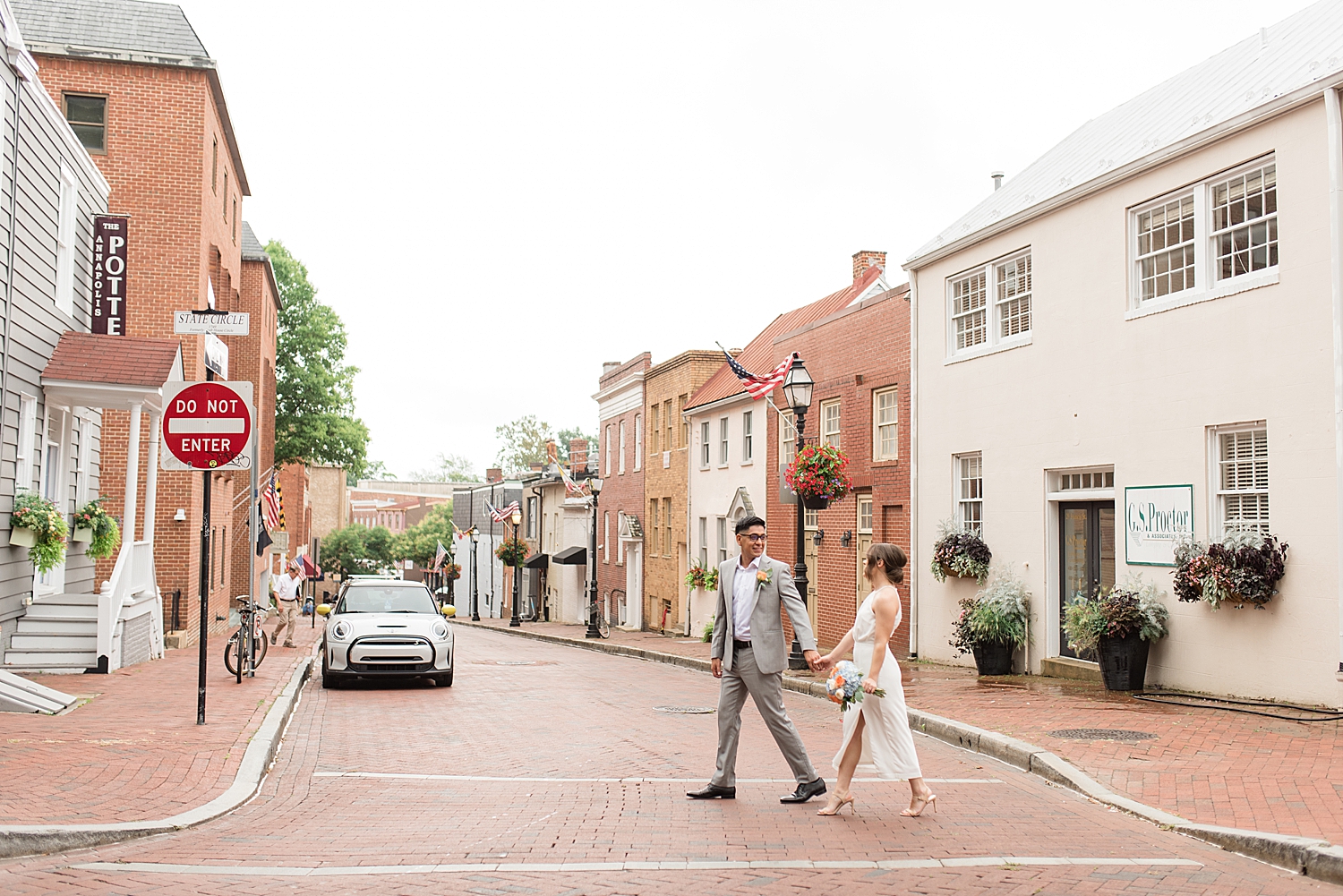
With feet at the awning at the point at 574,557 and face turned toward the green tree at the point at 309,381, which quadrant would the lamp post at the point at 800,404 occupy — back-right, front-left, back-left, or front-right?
back-left

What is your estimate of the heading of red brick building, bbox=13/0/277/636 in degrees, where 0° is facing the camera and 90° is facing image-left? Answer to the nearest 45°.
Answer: approximately 270°

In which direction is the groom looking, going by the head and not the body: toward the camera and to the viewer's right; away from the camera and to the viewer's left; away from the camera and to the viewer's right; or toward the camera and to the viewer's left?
toward the camera and to the viewer's right

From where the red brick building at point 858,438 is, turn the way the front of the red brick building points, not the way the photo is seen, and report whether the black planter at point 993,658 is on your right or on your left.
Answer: on your left

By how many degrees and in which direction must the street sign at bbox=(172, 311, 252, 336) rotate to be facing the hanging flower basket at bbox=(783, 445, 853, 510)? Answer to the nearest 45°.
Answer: approximately 135° to its left

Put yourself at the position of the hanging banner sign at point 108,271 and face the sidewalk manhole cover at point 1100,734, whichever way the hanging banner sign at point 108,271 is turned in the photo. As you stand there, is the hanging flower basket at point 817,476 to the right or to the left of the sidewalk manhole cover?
left
